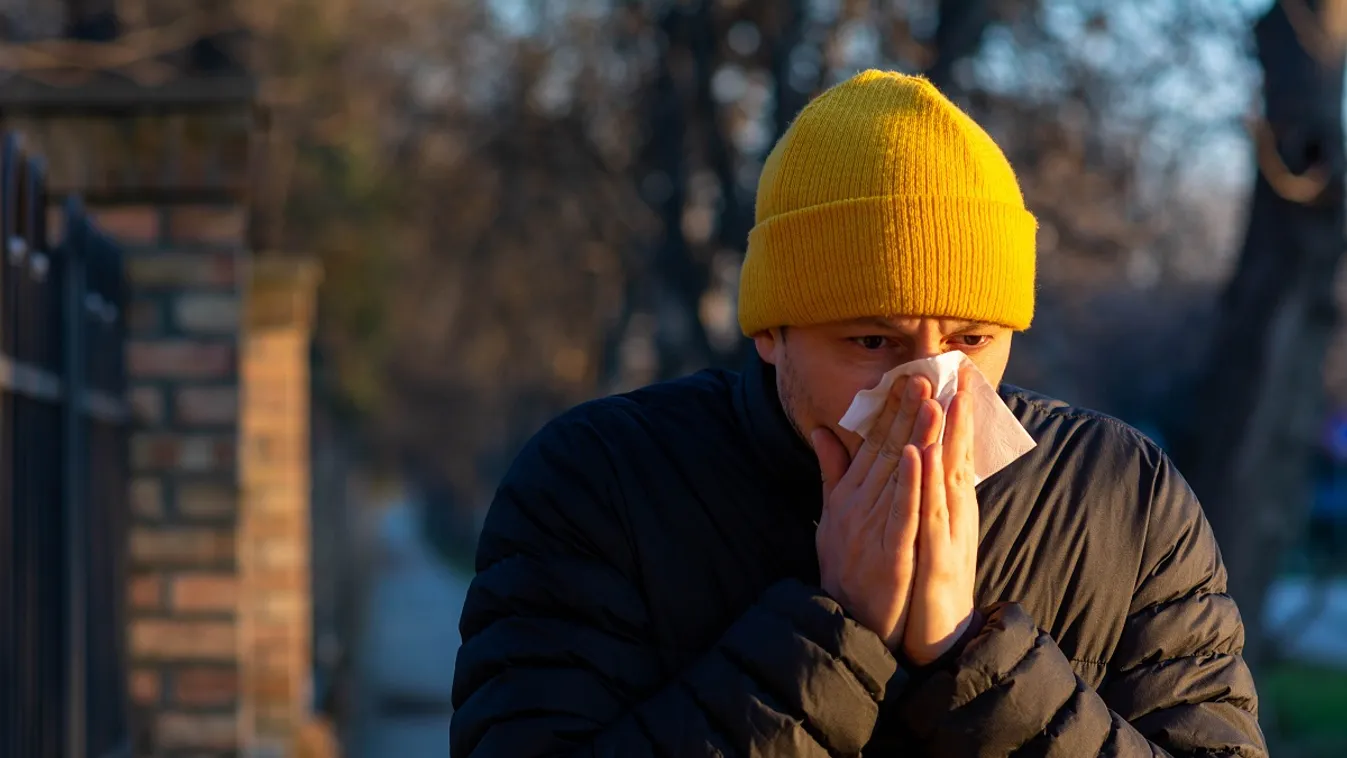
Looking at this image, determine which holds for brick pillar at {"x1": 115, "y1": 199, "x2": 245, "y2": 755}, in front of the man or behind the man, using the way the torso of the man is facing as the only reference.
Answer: behind

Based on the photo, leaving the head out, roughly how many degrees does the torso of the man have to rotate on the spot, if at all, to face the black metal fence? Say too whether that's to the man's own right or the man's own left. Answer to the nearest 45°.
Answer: approximately 135° to the man's own right

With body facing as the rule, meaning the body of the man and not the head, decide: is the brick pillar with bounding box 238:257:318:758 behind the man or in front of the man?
behind

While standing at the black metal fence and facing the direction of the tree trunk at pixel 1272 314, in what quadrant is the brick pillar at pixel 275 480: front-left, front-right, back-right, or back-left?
front-left

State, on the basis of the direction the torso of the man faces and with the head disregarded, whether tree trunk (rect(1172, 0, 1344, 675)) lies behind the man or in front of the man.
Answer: behind
